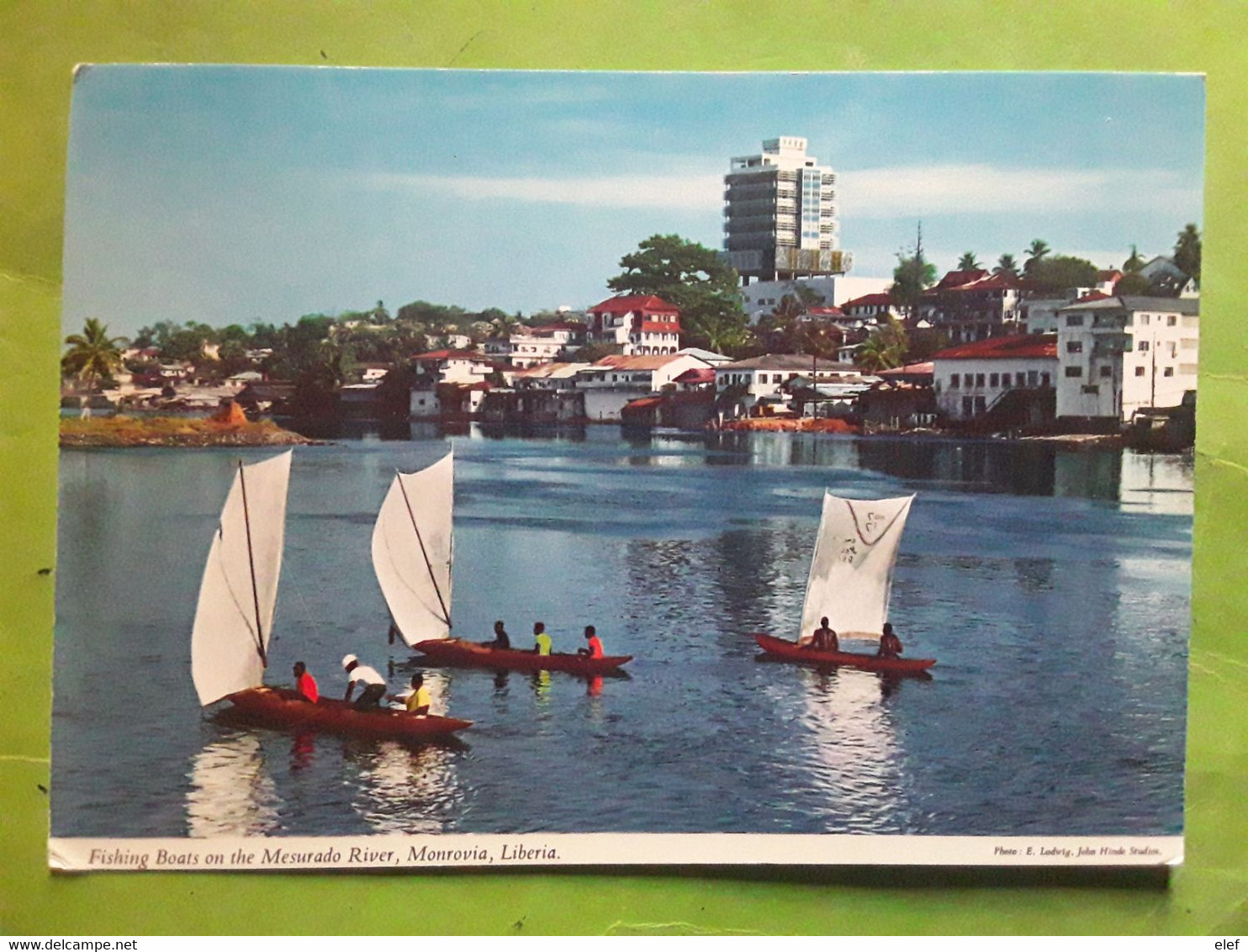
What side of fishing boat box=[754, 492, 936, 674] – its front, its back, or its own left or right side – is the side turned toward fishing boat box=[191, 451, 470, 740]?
front

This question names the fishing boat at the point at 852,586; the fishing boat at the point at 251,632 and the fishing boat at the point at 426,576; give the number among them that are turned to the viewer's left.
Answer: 3

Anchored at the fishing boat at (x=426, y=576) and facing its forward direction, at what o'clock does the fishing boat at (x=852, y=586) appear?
the fishing boat at (x=852, y=586) is roughly at 6 o'clock from the fishing boat at (x=426, y=576).

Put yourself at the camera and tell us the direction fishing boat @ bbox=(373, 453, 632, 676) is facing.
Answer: facing to the left of the viewer

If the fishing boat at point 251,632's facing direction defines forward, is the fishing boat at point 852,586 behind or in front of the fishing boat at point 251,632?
behind

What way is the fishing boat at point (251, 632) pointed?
to the viewer's left

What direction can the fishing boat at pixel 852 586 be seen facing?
to the viewer's left

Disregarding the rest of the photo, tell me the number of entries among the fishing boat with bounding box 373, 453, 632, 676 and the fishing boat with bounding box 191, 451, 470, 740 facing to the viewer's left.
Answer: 2
